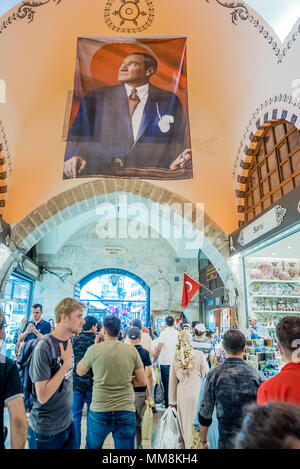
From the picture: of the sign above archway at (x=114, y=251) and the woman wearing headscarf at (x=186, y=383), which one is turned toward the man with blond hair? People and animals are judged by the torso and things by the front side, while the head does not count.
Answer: the sign above archway

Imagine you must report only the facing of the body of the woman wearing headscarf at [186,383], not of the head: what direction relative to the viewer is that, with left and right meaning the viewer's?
facing away from the viewer

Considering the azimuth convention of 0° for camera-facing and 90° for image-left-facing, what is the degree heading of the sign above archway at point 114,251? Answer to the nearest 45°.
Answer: approximately 0°

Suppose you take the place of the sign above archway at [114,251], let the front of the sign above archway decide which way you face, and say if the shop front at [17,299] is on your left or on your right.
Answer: on your right

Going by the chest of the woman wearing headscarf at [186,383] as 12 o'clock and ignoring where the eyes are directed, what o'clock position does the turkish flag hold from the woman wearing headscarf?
The turkish flag is roughly at 12 o'clock from the woman wearing headscarf.
